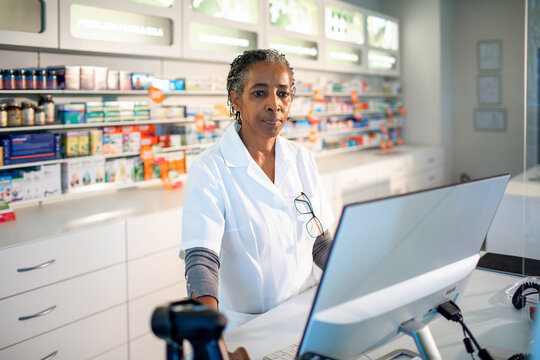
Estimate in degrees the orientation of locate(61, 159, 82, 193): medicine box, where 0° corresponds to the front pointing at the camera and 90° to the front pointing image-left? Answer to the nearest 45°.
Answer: approximately 315°

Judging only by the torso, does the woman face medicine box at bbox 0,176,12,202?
no

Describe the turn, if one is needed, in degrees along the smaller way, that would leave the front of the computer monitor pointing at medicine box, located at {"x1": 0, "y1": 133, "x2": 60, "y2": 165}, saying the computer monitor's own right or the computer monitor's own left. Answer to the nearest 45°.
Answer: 0° — it already faces it

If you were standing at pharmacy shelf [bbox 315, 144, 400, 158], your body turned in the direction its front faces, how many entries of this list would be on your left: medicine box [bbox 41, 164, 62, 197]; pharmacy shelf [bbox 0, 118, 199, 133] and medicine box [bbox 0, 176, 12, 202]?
0

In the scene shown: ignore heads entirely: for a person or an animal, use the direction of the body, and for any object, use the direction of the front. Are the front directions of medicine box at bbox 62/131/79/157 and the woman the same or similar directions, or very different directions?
same or similar directions

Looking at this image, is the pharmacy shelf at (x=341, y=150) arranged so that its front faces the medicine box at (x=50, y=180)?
no

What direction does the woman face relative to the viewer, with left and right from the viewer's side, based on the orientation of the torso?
facing the viewer and to the right of the viewer

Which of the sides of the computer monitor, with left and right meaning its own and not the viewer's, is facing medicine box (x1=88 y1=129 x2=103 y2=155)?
front

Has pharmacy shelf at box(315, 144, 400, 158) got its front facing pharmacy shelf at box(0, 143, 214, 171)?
no

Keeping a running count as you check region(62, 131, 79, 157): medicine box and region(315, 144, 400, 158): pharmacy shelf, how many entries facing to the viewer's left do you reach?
0

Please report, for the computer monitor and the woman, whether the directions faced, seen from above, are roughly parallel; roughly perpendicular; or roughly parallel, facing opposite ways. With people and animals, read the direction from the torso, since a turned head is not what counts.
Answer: roughly parallel, facing opposite ways

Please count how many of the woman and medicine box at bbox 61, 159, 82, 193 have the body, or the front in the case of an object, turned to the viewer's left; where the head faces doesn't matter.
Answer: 0

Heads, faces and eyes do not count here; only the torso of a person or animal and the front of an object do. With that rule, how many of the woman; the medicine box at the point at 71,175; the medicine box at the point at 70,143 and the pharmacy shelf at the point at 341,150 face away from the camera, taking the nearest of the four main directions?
0

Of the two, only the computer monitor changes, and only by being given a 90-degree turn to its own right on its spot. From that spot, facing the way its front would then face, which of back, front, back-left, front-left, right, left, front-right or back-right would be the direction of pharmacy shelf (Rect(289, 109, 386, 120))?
front-left

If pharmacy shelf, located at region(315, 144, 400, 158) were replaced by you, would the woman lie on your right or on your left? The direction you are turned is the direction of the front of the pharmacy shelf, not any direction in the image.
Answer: on your right

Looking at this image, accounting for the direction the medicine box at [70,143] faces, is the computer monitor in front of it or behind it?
in front

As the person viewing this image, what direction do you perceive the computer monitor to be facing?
facing away from the viewer and to the left of the viewer
